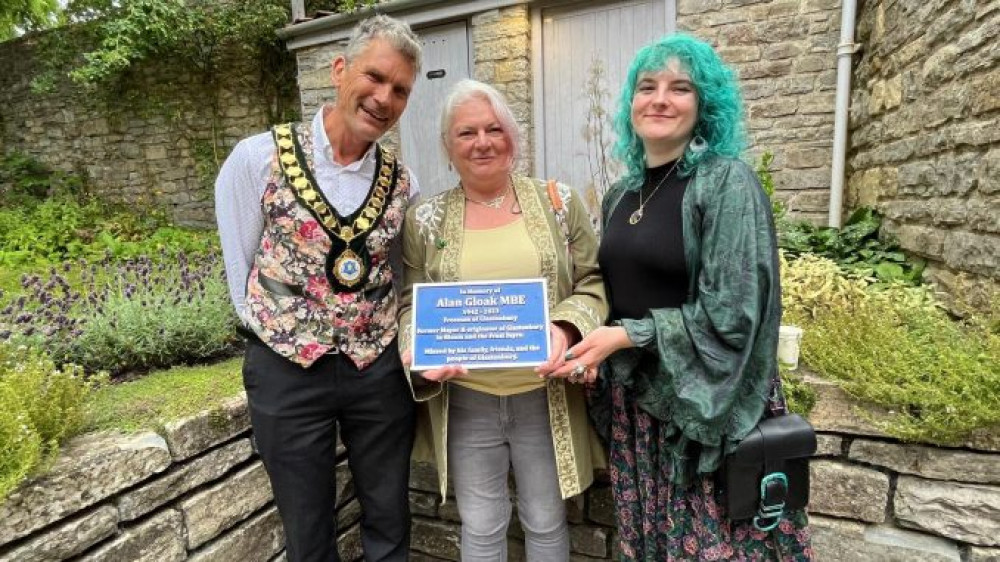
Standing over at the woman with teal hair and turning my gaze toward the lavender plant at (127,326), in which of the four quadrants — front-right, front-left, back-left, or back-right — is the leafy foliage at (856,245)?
back-right

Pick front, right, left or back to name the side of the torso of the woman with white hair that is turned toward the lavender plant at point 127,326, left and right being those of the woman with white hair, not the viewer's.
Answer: right

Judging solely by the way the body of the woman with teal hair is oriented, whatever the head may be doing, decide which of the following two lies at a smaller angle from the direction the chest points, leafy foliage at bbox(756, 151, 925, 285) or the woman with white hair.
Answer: the woman with white hair

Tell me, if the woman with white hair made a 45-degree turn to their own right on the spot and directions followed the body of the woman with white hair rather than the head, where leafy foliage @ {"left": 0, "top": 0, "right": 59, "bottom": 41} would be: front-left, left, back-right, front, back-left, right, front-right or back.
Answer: right

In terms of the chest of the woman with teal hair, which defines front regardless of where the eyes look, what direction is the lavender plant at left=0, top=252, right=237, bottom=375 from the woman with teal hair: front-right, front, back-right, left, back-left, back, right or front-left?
front-right

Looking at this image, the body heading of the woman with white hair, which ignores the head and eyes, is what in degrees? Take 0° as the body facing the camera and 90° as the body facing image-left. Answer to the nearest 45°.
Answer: approximately 0°

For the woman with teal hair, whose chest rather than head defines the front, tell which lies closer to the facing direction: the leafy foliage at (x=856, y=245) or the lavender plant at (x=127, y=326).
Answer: the lavender plant

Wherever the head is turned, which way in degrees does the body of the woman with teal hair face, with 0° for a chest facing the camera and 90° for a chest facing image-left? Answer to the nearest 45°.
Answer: approximately 45°
